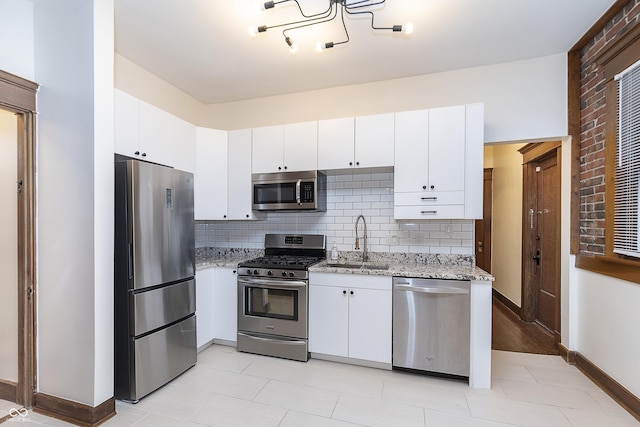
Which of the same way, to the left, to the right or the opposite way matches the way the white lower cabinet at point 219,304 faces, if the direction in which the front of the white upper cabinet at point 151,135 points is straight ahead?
the same way

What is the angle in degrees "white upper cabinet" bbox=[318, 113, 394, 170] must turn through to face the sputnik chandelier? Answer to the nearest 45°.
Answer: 0° — it already faces it

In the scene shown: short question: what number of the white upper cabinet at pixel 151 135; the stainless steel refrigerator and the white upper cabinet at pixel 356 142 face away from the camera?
0

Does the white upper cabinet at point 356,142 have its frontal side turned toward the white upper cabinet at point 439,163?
no

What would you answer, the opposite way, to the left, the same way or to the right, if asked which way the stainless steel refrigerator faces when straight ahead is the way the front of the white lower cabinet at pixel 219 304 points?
the same way

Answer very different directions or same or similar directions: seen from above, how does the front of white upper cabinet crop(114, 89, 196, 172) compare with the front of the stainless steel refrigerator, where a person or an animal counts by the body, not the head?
same or similar directions

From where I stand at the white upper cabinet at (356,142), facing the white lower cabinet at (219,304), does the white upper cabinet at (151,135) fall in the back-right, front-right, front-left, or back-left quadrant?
front-left

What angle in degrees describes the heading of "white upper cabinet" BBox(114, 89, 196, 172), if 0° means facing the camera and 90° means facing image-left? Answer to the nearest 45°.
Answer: approximately 315°

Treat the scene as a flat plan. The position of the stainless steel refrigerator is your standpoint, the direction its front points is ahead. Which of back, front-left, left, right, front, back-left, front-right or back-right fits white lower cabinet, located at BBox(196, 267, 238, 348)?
left

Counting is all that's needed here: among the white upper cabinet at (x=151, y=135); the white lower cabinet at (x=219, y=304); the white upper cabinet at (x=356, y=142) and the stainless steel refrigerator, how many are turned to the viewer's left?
0

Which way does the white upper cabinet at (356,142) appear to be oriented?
toward the camera

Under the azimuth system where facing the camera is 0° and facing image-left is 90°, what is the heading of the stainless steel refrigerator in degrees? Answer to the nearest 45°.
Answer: approximately 315°
